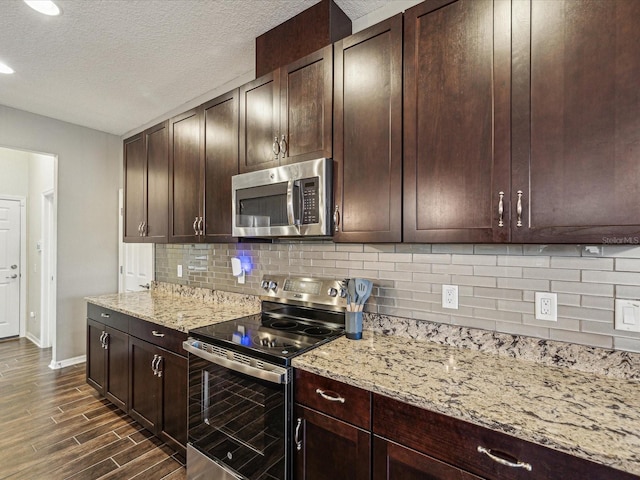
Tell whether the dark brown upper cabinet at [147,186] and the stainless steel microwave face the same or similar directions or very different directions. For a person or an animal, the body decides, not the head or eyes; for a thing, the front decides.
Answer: same or similar directions

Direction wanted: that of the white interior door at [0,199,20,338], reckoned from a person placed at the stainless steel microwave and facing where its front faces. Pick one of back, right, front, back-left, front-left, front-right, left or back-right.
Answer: right

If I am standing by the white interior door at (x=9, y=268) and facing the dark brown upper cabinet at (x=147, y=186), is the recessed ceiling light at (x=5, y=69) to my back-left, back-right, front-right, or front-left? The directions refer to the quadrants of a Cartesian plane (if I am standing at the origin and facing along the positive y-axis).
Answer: front-right

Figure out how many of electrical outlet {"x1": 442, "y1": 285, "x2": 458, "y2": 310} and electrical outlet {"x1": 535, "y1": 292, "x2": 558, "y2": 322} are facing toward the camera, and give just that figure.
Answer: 2

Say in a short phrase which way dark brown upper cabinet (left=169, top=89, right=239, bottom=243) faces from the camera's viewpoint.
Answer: facing the viewer and to the left of the viewer

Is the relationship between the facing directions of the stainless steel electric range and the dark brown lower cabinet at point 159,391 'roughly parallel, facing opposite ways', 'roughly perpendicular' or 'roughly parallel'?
roughly parallel

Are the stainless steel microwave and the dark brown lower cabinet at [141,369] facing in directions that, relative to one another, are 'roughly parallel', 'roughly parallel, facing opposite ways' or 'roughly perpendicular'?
roughly parallel

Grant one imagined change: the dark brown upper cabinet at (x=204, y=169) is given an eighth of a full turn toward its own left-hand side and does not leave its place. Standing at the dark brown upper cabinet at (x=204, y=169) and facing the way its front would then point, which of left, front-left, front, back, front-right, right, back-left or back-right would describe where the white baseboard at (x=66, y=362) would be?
back-right

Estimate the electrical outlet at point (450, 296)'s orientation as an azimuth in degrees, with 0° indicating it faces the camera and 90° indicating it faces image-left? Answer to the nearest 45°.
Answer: approximately 0°

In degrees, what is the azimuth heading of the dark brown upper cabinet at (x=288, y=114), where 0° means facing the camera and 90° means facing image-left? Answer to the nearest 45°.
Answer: approximately 45°

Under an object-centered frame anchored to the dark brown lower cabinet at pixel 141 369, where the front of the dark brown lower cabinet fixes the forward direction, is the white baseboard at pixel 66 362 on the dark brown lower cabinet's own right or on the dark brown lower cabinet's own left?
on the dark brown lower cabinet's own right

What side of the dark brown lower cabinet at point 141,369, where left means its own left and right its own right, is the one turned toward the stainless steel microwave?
left

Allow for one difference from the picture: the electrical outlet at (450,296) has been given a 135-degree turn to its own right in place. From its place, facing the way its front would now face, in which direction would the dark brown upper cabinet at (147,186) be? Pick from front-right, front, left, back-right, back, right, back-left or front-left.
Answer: front-left

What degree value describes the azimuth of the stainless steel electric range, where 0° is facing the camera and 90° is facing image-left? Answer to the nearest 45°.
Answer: approximately 45°

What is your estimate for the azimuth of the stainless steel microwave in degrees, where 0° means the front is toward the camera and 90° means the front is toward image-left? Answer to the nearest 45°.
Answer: approximately 45°
